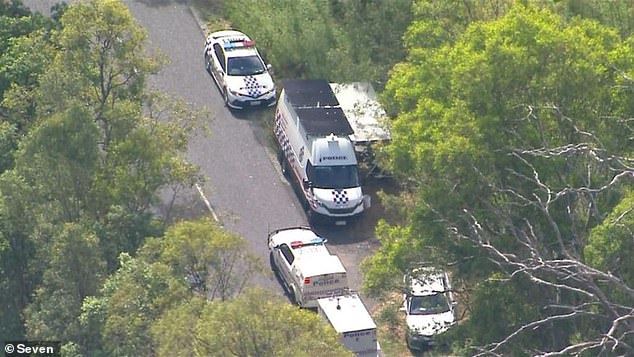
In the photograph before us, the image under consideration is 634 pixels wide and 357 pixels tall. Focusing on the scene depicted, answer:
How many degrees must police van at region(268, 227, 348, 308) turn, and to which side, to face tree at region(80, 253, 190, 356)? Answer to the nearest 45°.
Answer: approximately 90° to its left

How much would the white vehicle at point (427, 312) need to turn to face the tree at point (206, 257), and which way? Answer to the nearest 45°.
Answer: approximately 45° to its right

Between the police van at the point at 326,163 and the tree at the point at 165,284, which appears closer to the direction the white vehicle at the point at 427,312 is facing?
the tree

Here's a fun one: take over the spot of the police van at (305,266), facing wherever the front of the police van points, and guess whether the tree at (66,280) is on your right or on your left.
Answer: on your left

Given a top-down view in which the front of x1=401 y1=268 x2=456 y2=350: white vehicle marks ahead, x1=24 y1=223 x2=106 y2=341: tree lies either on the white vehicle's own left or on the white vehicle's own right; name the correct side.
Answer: on the white vehicle's own right

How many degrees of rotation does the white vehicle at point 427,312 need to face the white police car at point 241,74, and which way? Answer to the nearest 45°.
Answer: approximately 135° to its right

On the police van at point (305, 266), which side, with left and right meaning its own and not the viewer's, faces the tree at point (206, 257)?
left

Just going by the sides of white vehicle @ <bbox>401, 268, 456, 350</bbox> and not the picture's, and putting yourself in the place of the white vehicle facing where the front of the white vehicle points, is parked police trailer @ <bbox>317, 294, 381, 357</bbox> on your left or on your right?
on your right

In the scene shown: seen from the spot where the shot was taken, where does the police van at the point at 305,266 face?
facing away from the viewer and to the left of the viewer

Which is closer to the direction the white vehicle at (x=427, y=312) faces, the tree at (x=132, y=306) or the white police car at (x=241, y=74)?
the tree

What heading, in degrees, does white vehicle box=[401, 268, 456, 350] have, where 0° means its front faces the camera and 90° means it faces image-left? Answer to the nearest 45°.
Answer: approximately 0°

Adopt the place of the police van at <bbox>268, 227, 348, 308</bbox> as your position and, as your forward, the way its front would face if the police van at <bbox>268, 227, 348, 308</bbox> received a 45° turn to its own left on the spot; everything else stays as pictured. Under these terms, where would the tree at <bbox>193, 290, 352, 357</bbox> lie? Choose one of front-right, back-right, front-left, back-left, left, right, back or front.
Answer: left

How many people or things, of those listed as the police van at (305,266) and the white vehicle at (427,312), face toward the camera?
1
